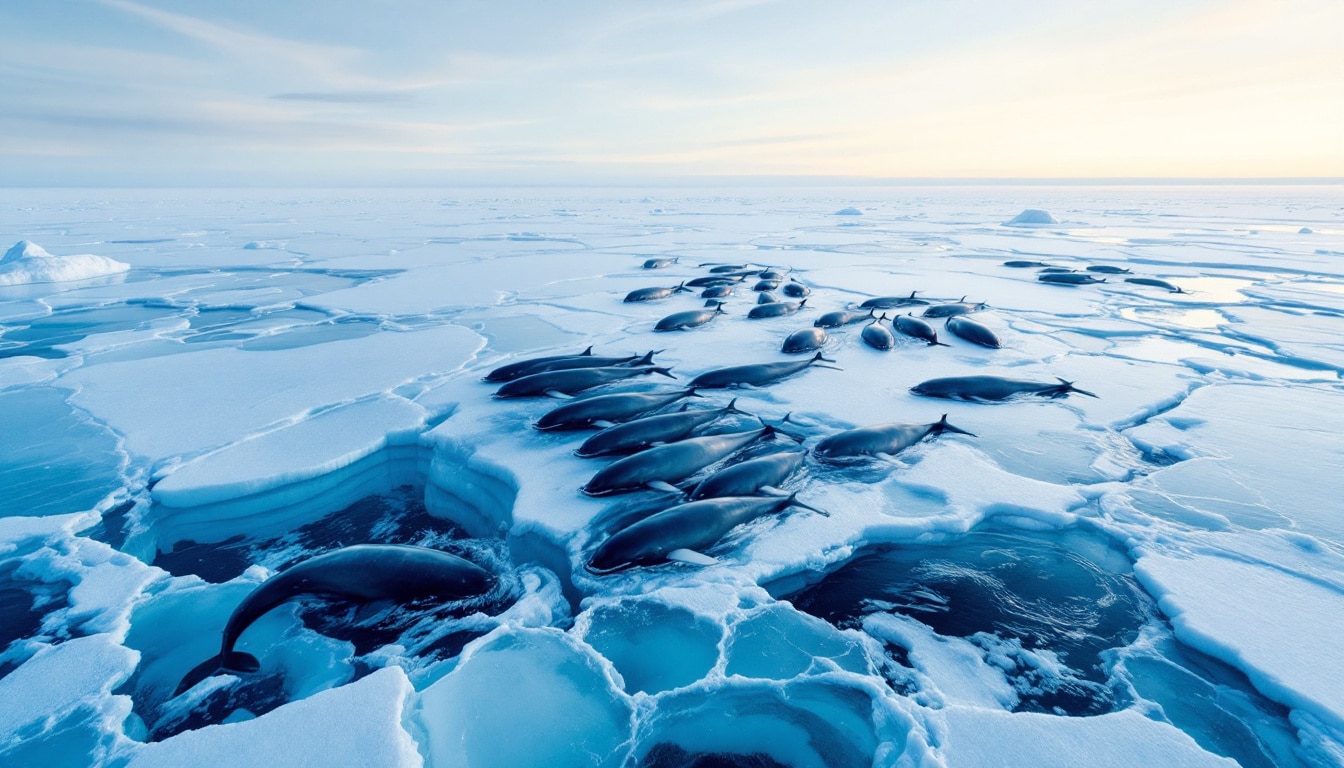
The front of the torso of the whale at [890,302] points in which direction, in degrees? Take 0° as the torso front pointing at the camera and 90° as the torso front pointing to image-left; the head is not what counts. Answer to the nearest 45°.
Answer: approximately 90°

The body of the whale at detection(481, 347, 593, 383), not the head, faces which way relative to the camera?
to the viewer's left

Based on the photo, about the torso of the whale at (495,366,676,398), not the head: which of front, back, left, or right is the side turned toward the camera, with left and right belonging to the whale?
left

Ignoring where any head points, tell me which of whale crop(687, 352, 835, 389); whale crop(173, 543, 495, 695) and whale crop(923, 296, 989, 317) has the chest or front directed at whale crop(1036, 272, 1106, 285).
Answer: whale crop(173, 543, 495, 695)

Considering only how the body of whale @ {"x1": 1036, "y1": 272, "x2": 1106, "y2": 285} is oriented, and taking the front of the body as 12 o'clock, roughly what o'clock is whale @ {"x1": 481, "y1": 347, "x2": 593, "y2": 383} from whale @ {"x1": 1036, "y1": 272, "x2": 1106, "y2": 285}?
whale @ {"x1": 481, "y1": 347, "x2": 593, "y2": 383} is roughly at 10 o'clock from whale @ {"x1": 1036, "y1": 272, "x2": 1106, "y2": 285}.

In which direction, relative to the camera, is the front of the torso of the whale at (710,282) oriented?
to the viewer's left

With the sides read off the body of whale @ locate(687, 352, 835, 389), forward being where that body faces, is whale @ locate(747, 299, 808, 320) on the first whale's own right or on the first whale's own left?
on the first whale's own right

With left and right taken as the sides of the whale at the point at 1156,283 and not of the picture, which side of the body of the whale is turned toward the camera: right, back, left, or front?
left

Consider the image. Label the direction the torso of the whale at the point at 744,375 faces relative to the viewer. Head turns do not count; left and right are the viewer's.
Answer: facing to the left of the viewer

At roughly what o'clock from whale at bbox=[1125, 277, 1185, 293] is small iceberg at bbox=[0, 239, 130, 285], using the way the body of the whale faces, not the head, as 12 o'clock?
The small iceberg is roughly at 11 o'clock from the whale.

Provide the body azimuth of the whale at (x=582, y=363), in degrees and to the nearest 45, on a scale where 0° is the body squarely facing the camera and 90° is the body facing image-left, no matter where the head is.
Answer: approximately 90°

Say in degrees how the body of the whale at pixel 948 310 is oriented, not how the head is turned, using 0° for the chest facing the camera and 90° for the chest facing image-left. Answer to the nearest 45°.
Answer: approximately 90°
